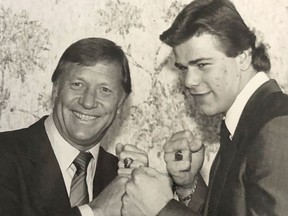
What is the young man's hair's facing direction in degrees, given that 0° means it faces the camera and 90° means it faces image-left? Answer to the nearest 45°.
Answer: approximately 45°

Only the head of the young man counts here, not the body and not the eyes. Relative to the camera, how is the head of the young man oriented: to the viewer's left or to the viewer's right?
to the viewer's left
